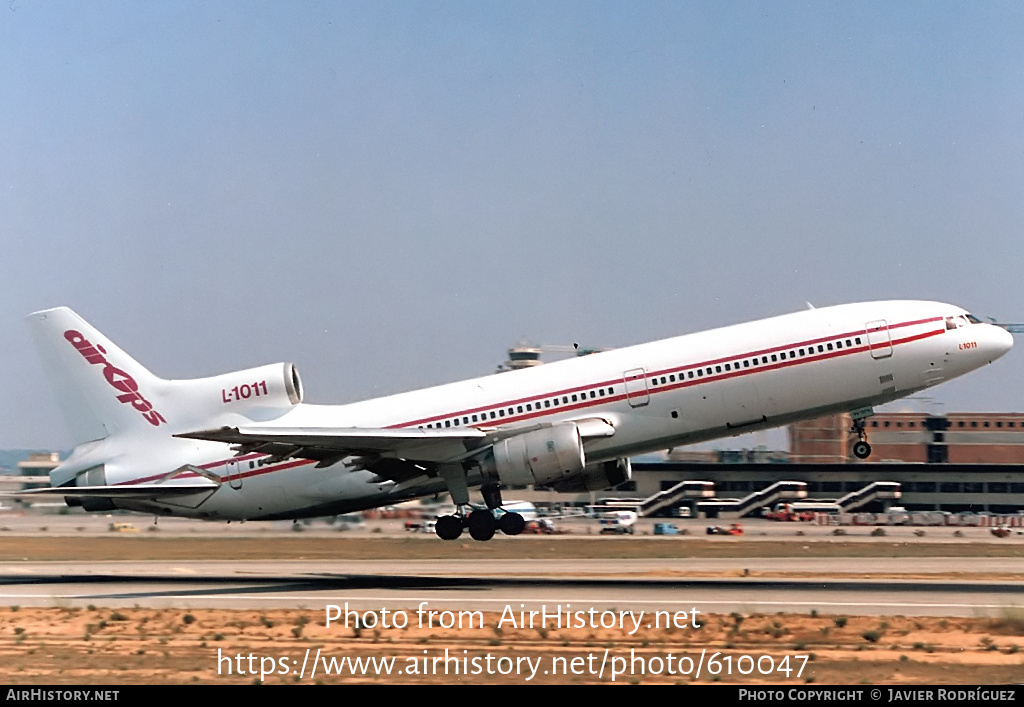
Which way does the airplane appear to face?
to the viewer's right
